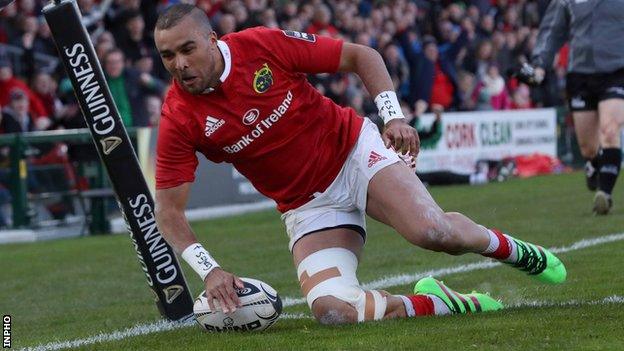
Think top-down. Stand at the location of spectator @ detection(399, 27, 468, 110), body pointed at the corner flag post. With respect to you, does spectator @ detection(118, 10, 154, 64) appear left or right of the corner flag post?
right

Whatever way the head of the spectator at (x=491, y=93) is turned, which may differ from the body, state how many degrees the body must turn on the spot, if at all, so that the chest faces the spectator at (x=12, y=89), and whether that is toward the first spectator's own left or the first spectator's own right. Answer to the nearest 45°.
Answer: approximately 45° to the first spectator's own right

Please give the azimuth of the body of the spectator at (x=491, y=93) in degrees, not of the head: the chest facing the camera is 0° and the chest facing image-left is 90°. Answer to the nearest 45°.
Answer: approximately 0°

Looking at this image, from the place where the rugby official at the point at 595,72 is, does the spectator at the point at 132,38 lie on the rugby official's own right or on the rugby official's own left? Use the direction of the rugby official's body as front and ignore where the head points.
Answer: on the rugby official's own right

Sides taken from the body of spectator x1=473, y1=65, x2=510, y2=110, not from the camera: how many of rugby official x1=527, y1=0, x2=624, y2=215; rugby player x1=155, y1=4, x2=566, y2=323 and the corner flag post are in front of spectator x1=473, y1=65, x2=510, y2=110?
3
